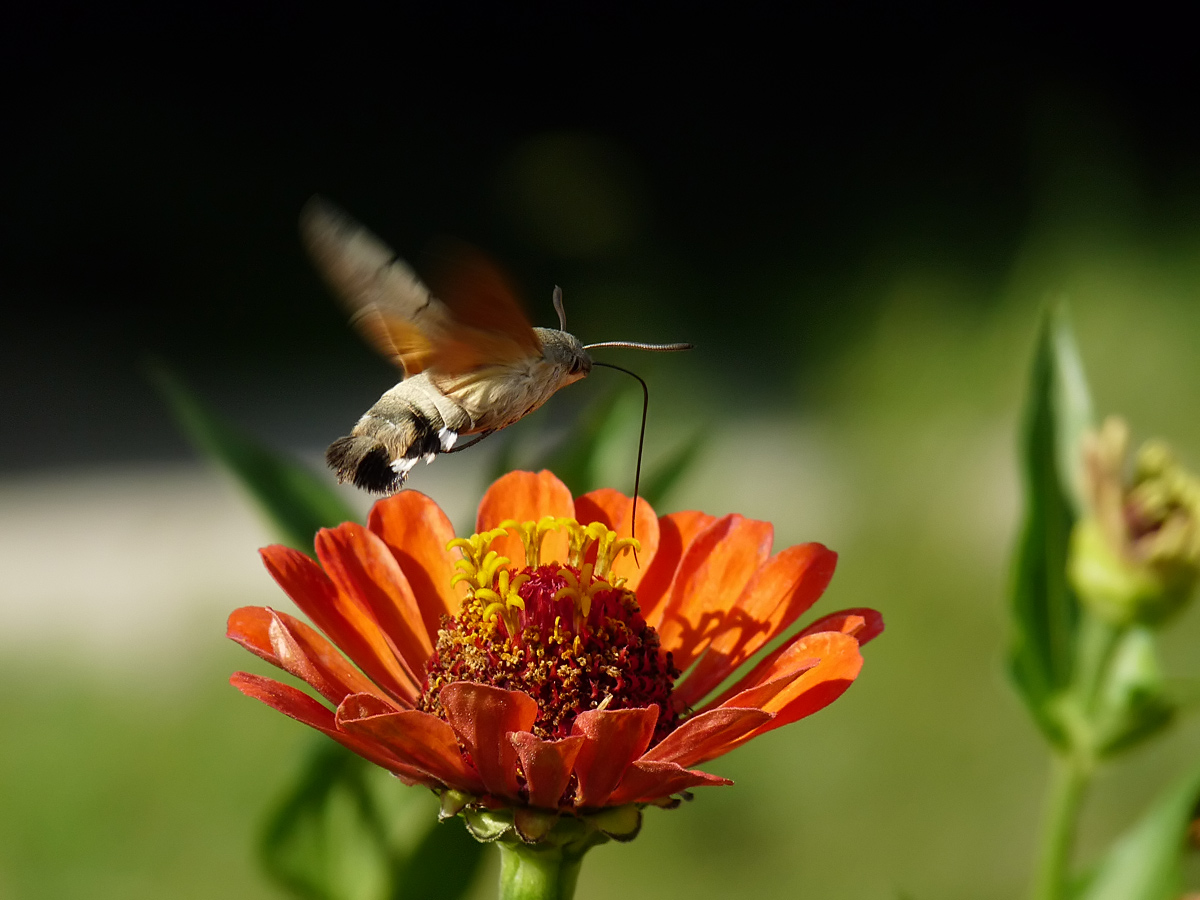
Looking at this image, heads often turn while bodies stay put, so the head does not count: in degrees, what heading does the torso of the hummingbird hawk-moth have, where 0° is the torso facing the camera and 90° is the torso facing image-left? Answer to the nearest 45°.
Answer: approximately 270°
